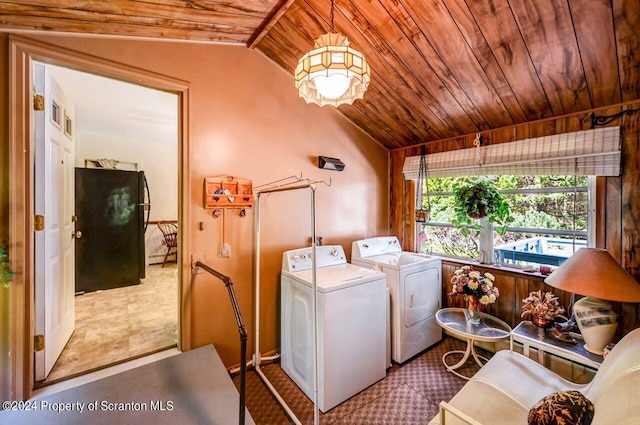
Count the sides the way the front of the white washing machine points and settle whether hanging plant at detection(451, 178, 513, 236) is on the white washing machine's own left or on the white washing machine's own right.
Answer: on the white washing machine's own left

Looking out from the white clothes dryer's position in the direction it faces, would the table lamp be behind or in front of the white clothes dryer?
in front

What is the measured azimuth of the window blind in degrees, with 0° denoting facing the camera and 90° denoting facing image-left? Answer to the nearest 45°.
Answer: approximately 45°

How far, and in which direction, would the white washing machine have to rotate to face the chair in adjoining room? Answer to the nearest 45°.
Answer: approximately 180°

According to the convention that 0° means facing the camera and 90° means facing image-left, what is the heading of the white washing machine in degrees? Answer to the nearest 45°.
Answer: approximately 315°
